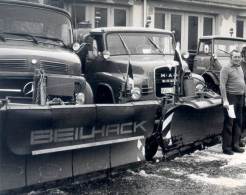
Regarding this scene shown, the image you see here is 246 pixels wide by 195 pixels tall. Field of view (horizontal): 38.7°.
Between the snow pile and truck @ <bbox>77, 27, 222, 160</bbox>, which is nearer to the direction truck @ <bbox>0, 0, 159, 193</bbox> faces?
the snow pile

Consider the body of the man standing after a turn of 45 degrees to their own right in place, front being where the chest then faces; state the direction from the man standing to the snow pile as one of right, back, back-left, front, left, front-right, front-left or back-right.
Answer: front

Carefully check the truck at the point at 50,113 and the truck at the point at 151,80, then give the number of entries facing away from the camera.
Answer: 0

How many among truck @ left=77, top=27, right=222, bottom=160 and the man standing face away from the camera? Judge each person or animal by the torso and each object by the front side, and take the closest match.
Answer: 0

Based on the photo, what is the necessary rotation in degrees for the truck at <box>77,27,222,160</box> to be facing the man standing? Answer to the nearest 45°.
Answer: approximately 45° to its left

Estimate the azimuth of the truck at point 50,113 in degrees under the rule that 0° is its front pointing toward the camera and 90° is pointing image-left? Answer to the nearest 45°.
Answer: approximately 315°

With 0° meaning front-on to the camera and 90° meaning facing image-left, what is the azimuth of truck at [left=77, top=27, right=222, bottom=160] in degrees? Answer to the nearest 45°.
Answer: approximately 315°

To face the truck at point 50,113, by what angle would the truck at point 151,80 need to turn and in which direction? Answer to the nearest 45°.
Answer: approximately 90° to its right

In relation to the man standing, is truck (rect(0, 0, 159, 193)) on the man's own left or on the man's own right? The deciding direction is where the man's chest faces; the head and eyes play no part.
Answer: on the man's own right

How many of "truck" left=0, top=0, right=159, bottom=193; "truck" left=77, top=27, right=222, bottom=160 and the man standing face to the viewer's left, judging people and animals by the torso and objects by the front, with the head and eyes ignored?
0

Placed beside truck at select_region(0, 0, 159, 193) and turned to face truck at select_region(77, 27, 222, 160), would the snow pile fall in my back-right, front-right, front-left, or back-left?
front-right

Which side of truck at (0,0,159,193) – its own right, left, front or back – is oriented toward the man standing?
left

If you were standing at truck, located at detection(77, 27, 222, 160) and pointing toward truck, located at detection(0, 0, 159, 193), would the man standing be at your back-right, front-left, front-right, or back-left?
back-left

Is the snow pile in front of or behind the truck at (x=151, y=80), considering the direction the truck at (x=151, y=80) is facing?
in front
